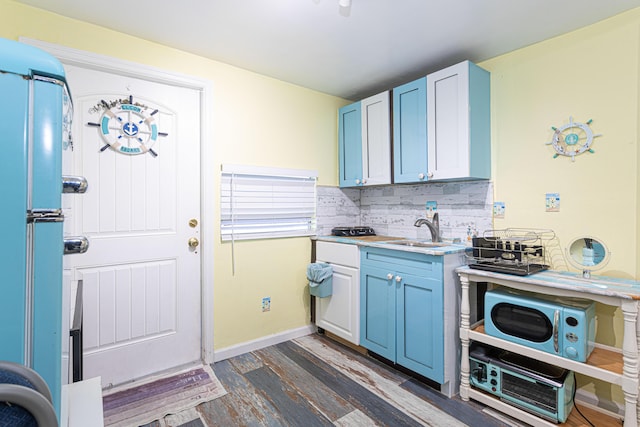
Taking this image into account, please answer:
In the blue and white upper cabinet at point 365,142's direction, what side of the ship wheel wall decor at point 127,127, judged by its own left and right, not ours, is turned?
left

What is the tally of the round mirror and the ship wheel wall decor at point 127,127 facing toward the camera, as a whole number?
2

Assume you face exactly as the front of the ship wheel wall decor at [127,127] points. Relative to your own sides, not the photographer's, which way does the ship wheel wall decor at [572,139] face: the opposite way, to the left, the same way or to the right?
to the right

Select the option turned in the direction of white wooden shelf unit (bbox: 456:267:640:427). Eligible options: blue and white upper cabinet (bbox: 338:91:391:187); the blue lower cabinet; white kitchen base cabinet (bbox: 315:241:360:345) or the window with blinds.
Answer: the window with blinds

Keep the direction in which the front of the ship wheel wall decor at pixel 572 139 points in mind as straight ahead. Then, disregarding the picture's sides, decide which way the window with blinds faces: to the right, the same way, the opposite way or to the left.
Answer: to the left

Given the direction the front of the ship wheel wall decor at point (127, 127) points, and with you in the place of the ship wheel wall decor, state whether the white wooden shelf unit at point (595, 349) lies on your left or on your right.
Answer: on your left

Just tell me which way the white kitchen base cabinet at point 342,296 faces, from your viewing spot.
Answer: facing the viewer and to the left of the viewer

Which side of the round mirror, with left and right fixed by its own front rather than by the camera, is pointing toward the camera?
front

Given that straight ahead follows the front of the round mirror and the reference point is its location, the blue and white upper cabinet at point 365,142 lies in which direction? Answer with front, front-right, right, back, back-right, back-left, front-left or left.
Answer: right

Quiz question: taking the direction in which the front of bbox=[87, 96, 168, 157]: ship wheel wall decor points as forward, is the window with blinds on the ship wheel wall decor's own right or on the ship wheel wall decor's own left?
on the ship wheel wall decor's own left

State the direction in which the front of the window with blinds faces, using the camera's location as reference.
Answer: facing the viewer and to the right of the viewer
